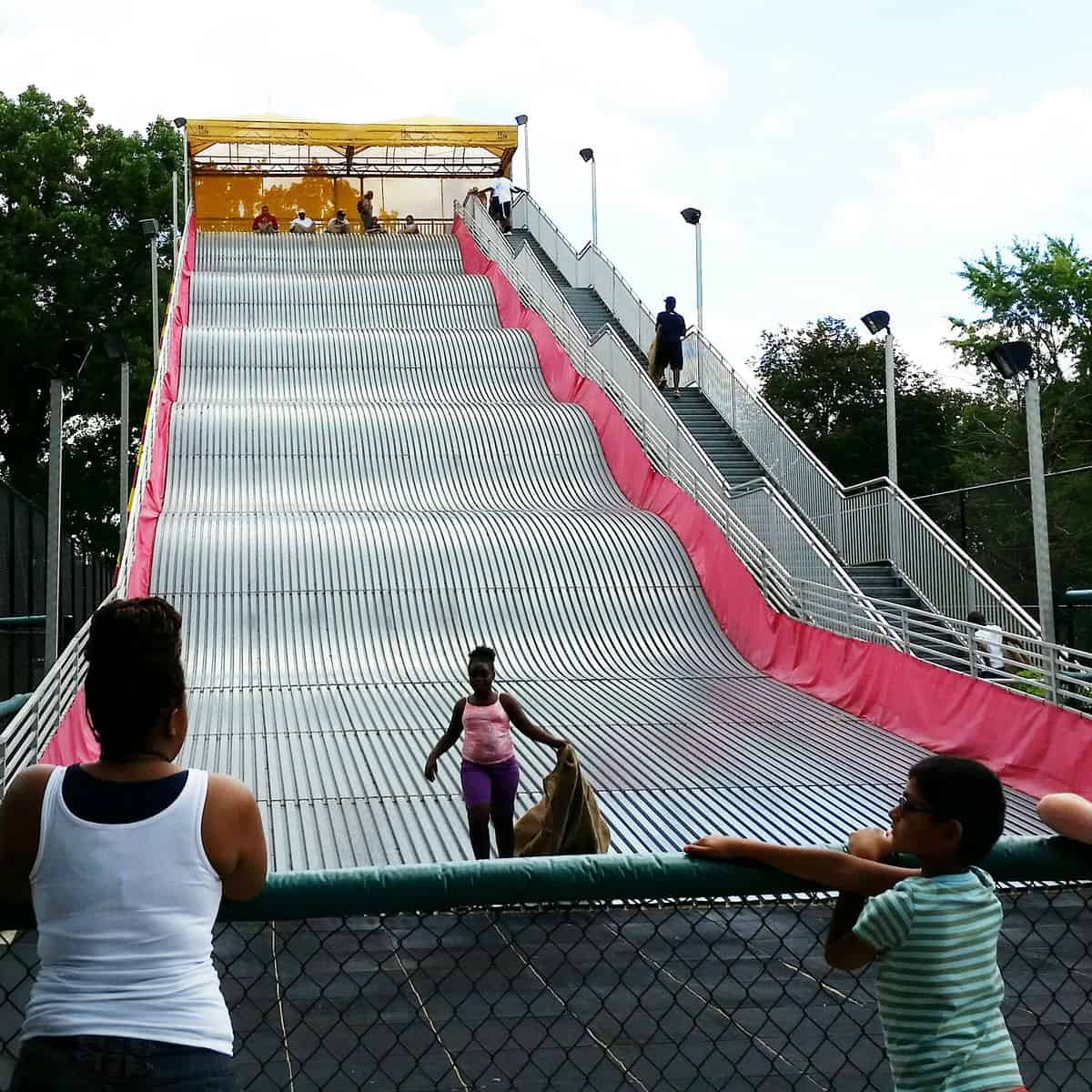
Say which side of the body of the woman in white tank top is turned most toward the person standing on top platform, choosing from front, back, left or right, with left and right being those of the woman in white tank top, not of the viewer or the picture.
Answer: front

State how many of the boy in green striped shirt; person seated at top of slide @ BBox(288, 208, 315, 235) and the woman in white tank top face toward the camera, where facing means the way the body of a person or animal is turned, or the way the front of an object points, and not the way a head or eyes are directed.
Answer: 1

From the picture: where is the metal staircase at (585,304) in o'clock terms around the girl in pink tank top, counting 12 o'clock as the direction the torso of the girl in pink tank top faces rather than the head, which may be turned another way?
The metal staircase is roughly at 6 o'clock from the girl in pink tank top.

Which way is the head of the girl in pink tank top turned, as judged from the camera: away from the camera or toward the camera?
toward the camera

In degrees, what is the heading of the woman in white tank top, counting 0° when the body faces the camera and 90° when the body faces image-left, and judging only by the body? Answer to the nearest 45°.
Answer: approximately 180°

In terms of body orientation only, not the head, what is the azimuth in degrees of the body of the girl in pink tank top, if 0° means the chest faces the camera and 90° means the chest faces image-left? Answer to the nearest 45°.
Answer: approximately 0°

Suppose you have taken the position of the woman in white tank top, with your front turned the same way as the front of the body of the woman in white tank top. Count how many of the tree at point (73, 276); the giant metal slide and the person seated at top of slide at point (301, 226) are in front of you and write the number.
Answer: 3

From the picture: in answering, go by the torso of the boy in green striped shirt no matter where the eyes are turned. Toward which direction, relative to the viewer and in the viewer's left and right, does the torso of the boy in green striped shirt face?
facing away from the viewer and to the left of the viewer

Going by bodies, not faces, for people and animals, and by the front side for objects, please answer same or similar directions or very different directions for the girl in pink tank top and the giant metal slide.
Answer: same or similar directions

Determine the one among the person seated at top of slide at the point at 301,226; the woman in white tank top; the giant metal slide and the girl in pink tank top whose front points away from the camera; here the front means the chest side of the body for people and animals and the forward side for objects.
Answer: the woman in white tank top

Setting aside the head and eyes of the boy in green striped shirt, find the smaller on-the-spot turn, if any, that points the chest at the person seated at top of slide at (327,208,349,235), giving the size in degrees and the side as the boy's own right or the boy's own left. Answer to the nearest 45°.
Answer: approximately 45° to the boy's own right

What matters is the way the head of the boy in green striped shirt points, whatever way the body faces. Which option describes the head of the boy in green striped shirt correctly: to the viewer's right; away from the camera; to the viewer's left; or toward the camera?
to the viewer's left

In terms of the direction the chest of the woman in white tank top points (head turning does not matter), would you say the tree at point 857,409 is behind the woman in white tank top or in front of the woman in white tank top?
in front

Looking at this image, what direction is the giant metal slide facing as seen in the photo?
toward the camera

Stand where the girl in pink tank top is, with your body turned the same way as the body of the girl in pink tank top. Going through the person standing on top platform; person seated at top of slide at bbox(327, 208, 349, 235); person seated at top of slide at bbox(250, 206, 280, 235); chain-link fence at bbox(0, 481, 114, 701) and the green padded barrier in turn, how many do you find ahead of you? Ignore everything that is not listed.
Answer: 1

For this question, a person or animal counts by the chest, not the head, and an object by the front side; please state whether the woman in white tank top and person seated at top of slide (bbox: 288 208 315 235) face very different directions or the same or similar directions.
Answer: very different directions

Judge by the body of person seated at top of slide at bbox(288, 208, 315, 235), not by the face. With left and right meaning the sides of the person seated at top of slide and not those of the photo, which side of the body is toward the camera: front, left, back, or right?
front

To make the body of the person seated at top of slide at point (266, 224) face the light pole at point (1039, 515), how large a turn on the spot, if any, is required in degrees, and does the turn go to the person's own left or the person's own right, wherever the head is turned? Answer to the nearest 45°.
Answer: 0° — they already face it
